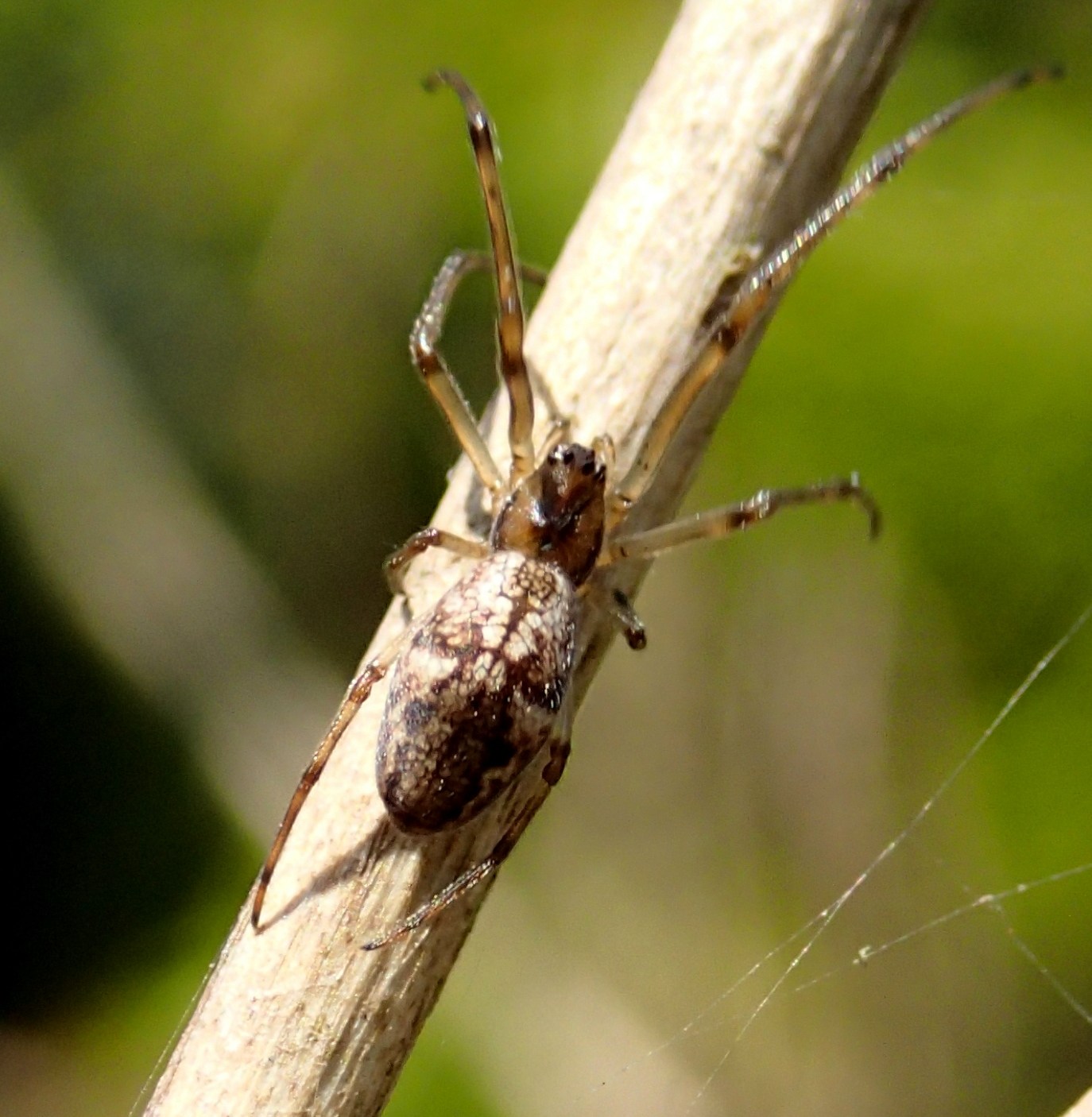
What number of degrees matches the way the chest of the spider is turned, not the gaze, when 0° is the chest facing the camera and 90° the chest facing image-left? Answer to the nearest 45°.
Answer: approximately 180°
